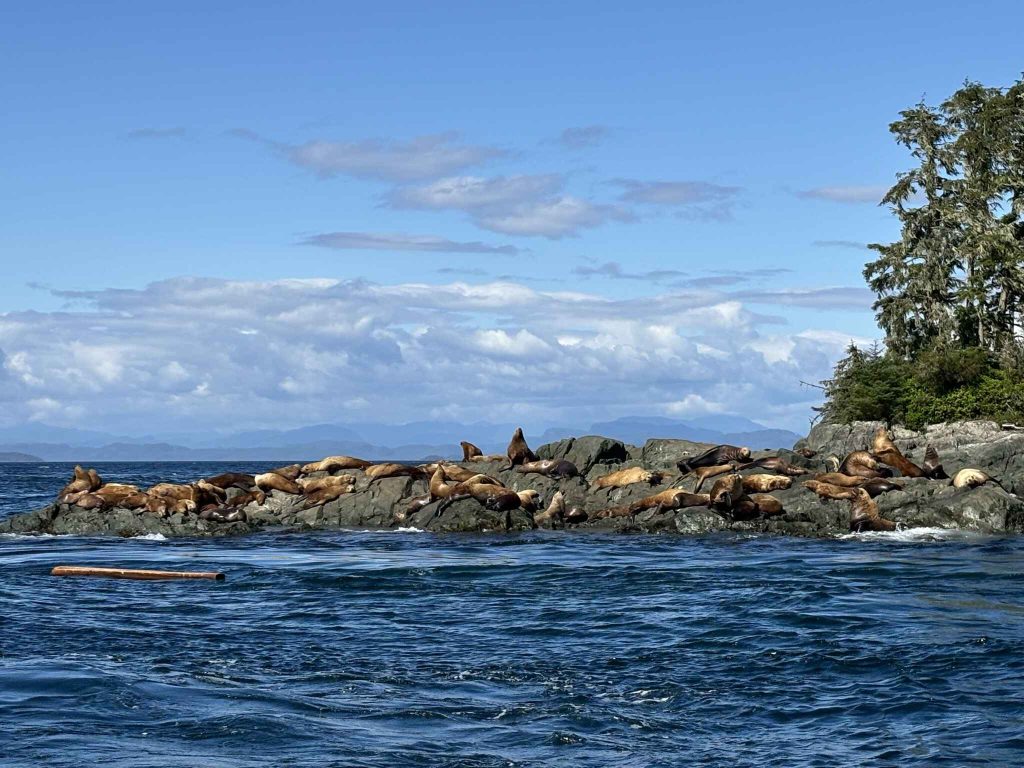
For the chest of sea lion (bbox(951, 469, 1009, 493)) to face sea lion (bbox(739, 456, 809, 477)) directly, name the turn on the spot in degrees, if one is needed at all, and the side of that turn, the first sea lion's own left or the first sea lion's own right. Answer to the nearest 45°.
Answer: approximately 45° to the first sea lion's own right

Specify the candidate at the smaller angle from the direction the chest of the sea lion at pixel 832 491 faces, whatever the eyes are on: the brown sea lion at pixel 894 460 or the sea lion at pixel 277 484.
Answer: the sea lion

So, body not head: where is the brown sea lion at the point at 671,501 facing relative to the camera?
to the viewer's right

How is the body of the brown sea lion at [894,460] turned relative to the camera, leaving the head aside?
to the viewer's left

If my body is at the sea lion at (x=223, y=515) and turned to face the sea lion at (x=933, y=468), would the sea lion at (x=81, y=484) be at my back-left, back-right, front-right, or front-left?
back-left

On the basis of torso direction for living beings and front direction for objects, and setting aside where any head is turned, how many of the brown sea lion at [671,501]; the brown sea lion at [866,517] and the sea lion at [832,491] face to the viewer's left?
2

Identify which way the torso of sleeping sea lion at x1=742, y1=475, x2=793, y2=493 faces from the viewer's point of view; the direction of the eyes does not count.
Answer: to the viewer's right

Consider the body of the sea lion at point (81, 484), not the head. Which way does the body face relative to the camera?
to the viewer's left

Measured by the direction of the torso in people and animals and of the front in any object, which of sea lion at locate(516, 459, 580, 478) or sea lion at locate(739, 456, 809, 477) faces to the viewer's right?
sea lion at locate(739, 456, 809, 477)

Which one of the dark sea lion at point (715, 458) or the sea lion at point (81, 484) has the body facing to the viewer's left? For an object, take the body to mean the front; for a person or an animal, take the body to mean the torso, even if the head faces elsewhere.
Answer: the sea lion

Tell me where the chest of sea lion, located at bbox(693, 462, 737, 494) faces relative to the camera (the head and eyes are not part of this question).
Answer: to the viewer's left

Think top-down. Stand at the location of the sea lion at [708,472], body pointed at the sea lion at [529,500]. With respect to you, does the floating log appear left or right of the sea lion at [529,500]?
left
